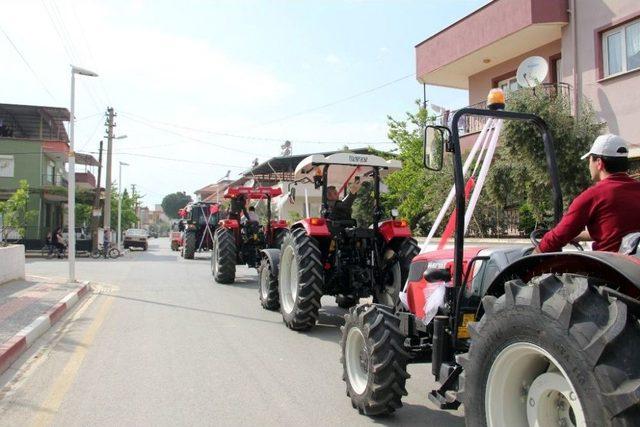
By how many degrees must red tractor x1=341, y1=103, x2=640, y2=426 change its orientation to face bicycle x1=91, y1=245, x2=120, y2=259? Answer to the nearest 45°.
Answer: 0° — it already faces it

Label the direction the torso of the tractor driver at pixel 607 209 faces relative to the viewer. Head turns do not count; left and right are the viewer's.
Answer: facing away from the viewer and to the left of the viewer

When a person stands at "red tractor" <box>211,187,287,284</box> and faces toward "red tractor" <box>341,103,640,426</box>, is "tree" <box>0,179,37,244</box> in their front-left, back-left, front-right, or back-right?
back-right

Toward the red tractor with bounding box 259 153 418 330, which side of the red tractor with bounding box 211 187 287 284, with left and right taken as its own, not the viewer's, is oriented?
back

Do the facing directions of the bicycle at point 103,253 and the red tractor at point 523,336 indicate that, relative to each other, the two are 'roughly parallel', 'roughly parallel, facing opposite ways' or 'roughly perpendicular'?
roughly perpendicular

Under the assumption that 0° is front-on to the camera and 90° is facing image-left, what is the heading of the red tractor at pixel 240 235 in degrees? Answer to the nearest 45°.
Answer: approximately 180°

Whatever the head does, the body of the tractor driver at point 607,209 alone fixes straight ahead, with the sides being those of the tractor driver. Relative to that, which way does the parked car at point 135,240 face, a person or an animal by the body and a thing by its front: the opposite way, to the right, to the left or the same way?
the opposite way

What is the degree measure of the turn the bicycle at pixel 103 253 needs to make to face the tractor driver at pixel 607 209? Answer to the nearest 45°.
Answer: approximately 90° to its right

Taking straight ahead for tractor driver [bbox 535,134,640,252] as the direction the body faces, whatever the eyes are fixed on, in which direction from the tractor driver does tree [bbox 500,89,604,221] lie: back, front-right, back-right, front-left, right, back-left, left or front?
front-right

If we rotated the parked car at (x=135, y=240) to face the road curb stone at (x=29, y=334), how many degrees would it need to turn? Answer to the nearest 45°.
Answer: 0° — it already faces it

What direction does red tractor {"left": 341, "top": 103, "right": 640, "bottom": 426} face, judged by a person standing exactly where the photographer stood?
facing away from the viewer and to the left of the viewer

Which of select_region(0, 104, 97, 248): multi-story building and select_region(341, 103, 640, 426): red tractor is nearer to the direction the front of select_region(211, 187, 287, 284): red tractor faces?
the multi-story building

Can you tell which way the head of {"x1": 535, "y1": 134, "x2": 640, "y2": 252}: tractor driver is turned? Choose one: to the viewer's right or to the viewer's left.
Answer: to the viewer's left
